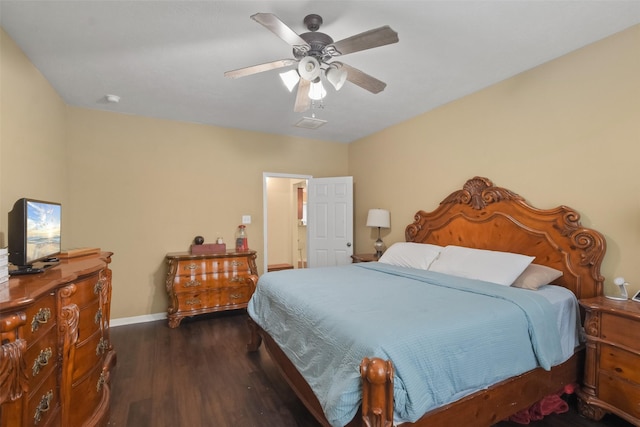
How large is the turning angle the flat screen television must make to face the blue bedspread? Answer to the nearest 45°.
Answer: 0° — it already faces it

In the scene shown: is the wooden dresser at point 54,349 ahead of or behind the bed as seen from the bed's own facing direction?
ahead

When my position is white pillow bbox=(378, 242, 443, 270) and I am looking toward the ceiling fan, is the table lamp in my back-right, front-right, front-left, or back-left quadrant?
back-right

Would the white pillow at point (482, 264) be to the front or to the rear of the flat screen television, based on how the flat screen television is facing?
to the front

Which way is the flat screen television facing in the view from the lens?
facing the viewer and to the right of the viewer

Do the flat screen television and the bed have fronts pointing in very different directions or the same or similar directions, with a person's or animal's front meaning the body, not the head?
very different directions

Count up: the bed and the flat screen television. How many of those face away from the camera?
0

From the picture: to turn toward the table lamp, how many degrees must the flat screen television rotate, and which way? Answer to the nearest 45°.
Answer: approximately 45° to its left

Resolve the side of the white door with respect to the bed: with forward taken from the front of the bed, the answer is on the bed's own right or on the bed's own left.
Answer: on the bed's own right

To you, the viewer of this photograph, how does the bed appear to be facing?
facing the viewer and to the left of the viewer
